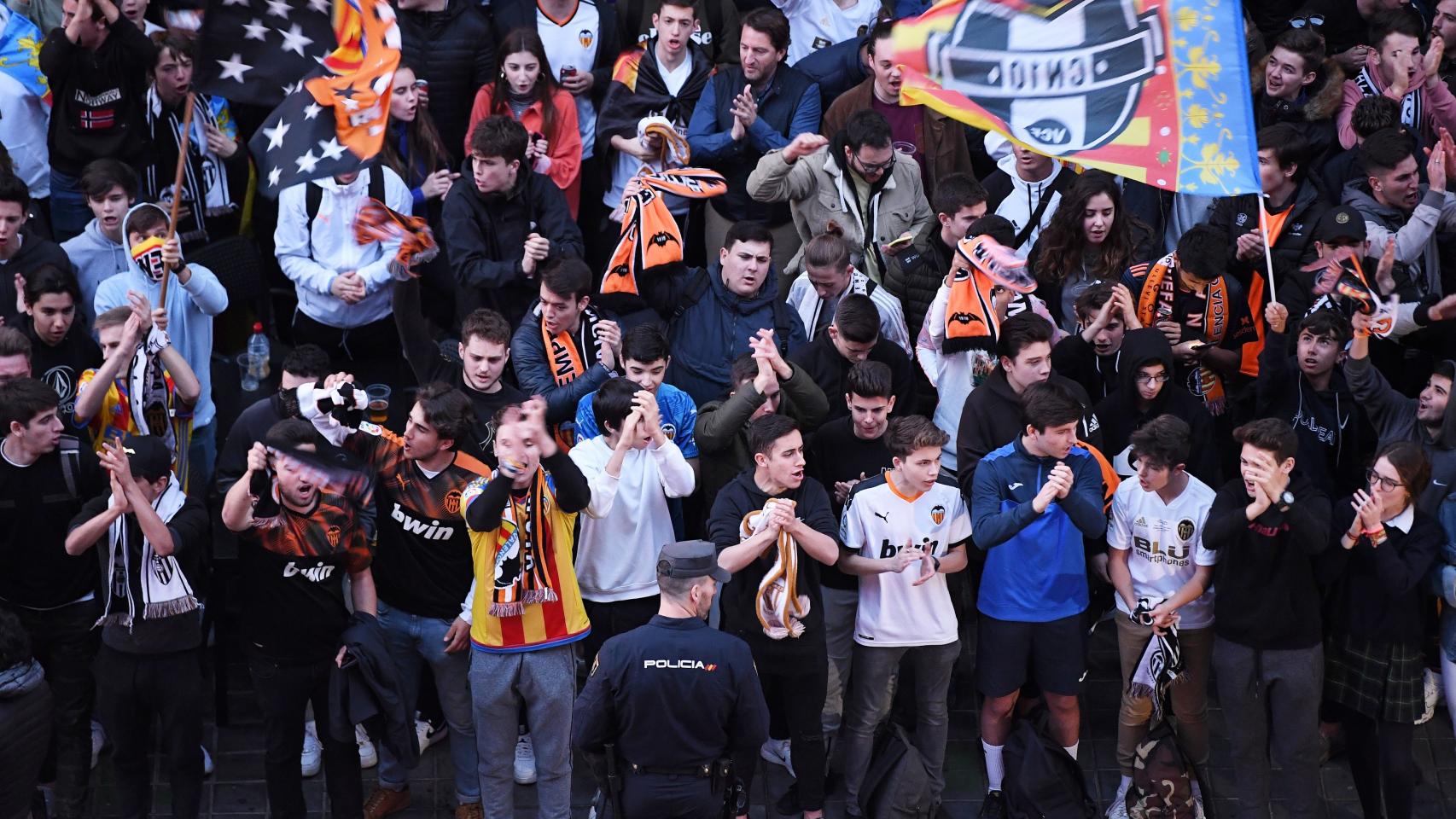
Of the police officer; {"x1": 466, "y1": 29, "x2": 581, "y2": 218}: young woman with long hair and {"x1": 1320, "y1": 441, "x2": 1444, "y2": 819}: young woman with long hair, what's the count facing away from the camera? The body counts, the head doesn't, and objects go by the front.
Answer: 1

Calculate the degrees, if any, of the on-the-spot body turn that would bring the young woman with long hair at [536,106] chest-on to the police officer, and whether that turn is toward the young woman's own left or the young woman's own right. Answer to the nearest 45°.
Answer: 0° — they already face them

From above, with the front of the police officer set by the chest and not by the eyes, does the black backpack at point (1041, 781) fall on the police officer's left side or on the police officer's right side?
on the police officer's right side

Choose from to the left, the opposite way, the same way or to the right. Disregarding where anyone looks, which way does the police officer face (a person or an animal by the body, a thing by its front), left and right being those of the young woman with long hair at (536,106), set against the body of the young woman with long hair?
the opposite way

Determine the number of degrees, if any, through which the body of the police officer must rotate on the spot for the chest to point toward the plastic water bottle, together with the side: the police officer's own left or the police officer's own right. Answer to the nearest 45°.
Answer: approximately 45° to the police officer's own left

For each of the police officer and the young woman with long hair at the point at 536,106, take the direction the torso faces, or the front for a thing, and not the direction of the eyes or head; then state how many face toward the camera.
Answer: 1

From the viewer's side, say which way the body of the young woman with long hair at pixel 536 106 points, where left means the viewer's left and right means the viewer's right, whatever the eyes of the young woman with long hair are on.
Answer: facing the viewer

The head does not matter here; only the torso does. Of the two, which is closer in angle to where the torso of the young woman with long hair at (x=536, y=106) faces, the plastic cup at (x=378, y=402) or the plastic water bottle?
the plastic cup

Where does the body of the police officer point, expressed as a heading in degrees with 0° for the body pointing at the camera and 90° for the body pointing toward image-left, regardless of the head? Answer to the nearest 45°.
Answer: approximately 180°

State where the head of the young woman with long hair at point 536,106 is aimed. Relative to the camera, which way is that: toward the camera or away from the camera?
toward the camera

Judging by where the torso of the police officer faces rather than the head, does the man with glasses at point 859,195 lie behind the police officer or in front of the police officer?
in front

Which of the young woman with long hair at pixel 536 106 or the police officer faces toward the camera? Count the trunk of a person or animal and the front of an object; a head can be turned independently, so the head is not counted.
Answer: the young woman with long hair

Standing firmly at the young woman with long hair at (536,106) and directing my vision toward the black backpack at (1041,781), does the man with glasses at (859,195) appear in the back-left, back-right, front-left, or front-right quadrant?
front-left

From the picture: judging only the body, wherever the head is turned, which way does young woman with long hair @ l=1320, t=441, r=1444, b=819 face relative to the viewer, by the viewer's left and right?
facing the viewer and to the left of the viewer

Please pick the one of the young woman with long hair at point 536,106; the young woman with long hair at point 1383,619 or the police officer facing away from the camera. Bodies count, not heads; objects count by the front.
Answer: the police officer

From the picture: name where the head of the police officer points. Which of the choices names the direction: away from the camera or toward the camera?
away from the camera

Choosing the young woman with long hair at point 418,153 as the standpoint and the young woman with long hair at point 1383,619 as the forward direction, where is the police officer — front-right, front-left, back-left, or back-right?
front-right

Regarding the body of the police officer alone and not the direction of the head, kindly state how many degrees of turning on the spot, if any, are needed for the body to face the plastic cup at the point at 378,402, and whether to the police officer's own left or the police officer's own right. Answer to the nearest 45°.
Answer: approximately 45° to the police officer's own left

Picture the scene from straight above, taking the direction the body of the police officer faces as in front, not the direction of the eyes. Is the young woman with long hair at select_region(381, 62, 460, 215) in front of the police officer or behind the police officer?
in front
